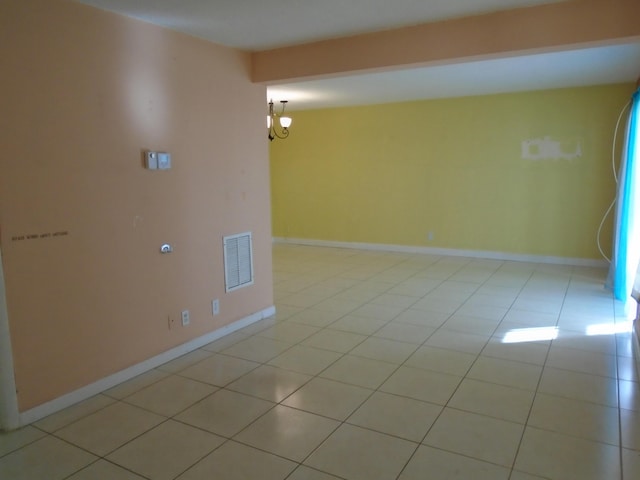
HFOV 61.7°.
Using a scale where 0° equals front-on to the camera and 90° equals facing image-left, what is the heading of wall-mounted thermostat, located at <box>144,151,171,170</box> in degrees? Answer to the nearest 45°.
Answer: approximately 315°

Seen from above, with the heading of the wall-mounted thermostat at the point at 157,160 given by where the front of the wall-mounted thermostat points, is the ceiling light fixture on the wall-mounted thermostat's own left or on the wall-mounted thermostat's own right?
on the wall-mounted thermostat's own left
